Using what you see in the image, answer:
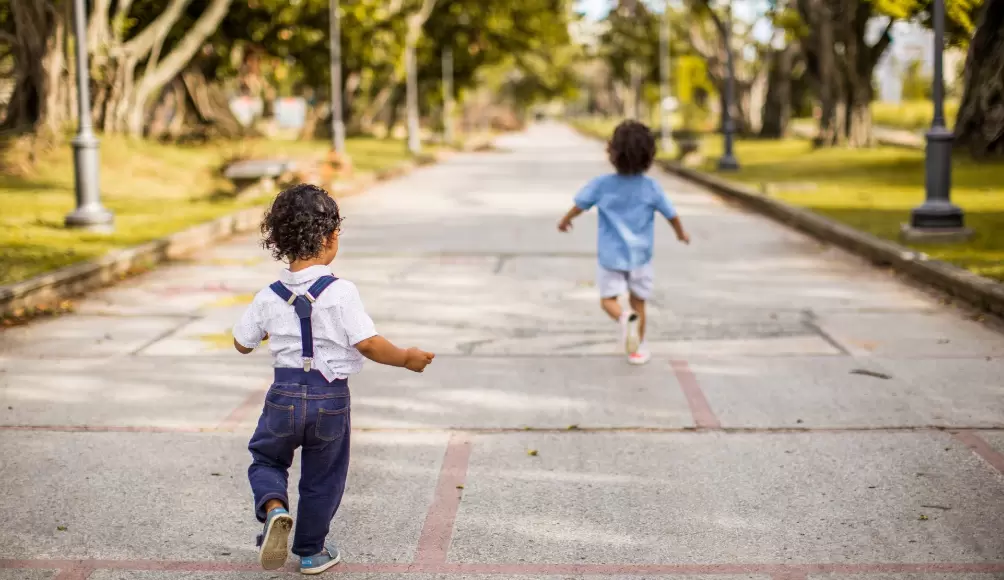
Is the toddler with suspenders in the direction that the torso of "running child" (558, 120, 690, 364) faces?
no

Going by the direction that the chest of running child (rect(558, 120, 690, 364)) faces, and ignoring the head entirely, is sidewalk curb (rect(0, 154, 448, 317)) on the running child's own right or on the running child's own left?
on the running child's own left

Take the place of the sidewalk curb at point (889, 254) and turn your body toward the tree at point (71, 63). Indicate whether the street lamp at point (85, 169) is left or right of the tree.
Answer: left

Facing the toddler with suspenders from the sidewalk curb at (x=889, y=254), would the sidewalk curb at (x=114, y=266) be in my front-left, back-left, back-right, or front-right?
front-right

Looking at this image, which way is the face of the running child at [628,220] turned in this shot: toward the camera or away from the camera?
away from the camera

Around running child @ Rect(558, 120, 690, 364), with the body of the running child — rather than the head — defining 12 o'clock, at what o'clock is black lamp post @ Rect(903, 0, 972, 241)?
The black lamp post is roughly at 1 o'clock from the running child.

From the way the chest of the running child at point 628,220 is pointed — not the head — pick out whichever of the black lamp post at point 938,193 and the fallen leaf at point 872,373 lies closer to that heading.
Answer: the black lamp post

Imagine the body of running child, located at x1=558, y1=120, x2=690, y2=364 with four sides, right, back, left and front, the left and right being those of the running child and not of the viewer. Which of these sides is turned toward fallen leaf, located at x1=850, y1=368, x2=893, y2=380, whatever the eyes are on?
right

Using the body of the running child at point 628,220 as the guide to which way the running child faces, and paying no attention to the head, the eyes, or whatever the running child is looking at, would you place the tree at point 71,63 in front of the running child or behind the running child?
in front

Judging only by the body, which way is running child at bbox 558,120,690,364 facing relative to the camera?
away from the camera

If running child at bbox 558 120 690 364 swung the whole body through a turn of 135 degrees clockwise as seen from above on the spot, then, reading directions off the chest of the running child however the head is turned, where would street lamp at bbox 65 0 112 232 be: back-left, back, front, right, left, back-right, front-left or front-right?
back
